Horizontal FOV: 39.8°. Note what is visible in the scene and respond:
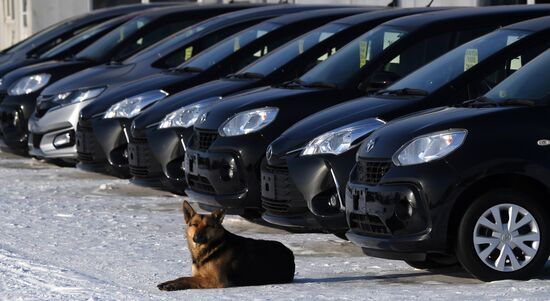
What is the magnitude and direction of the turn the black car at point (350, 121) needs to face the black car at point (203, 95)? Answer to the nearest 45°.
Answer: approximately 90° to its right

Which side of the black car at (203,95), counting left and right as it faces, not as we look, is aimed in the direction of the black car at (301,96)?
left

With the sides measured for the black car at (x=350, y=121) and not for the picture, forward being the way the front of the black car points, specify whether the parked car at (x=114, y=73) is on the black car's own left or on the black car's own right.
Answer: on the black car's own right

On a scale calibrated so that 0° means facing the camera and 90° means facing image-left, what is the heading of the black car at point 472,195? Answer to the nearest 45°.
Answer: approximately 45°

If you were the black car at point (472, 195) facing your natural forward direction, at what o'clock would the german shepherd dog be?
The german shepherd dog is roughly at 1 o'clock from the black car.

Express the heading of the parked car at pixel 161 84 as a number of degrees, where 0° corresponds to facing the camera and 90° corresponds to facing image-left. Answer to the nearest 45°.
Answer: approximately 45°

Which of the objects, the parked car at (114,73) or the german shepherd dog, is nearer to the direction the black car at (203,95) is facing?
the german shepherd dog

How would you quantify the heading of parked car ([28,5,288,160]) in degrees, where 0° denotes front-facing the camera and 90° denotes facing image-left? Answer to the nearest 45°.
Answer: approximately 45°

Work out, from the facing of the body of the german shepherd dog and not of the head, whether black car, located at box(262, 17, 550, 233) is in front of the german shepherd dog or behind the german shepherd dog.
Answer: behind

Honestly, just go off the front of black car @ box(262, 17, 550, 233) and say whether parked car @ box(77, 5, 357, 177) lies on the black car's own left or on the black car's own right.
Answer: on the black car's own right

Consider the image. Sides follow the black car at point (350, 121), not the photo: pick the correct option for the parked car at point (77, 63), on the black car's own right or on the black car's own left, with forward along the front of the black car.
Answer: on the black car's own right

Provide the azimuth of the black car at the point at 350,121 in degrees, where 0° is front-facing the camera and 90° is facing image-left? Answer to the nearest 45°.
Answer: approximately 45°
